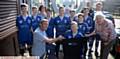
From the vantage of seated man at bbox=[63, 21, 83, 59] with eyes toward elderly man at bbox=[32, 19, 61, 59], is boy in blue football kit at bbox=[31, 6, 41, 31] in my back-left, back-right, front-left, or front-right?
front-right

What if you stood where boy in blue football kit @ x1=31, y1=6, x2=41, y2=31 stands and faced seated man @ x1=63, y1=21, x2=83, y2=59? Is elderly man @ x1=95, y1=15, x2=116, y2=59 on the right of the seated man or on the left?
left

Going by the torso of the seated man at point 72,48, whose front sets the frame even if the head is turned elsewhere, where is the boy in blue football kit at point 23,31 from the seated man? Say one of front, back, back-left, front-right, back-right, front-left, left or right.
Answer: back-right

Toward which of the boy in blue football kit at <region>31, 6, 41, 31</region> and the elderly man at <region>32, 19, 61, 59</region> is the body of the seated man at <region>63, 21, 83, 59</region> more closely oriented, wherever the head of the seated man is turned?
the elderly man

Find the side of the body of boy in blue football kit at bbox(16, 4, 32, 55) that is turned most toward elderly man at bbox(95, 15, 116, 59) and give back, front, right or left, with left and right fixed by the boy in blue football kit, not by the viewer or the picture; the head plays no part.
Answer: left

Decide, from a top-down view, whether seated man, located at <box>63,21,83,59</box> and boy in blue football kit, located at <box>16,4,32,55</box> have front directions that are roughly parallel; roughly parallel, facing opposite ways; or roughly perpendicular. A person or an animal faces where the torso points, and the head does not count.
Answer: roughly parallel

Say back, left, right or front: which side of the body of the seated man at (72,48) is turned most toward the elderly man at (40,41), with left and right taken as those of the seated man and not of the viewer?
right

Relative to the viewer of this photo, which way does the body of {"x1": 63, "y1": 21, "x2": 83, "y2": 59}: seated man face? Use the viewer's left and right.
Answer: facing the viewer

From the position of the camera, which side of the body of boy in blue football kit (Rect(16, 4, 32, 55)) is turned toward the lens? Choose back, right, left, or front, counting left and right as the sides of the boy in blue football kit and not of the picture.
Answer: front

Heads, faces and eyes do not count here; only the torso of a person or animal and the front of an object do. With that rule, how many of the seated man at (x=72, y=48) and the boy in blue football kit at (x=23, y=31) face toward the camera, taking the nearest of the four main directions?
2

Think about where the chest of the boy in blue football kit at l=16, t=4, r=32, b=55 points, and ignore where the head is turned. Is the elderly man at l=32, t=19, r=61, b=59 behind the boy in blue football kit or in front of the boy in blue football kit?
in front

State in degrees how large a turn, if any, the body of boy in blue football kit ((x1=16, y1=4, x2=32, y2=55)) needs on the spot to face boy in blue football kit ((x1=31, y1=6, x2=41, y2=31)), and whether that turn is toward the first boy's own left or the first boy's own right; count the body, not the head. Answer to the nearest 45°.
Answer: approximately 135° to the first boy's own left

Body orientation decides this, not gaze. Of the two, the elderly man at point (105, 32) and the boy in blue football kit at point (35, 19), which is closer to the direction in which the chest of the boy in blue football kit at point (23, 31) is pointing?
the elderly man
